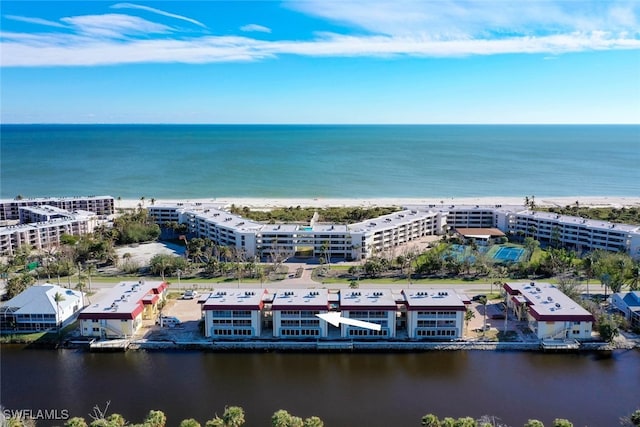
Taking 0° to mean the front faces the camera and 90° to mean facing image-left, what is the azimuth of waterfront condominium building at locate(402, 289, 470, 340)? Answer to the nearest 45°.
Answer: approximately 0°

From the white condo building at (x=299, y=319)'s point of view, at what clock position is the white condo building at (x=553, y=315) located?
the white condo building at (x=553, y=315) is roughly at 9 o'clock from the white condo building at (x=299, y=319).

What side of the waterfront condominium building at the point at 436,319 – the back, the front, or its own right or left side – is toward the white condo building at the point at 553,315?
left

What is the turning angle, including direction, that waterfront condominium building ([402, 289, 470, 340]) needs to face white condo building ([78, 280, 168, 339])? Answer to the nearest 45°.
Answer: approximately 90° to its right

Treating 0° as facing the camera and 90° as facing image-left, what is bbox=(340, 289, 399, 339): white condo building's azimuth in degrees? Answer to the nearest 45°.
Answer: approximately 0°

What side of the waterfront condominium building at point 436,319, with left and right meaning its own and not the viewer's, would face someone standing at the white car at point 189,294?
right

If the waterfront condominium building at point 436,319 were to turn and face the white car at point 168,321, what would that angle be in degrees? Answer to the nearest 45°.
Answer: approximately 90° to its right
